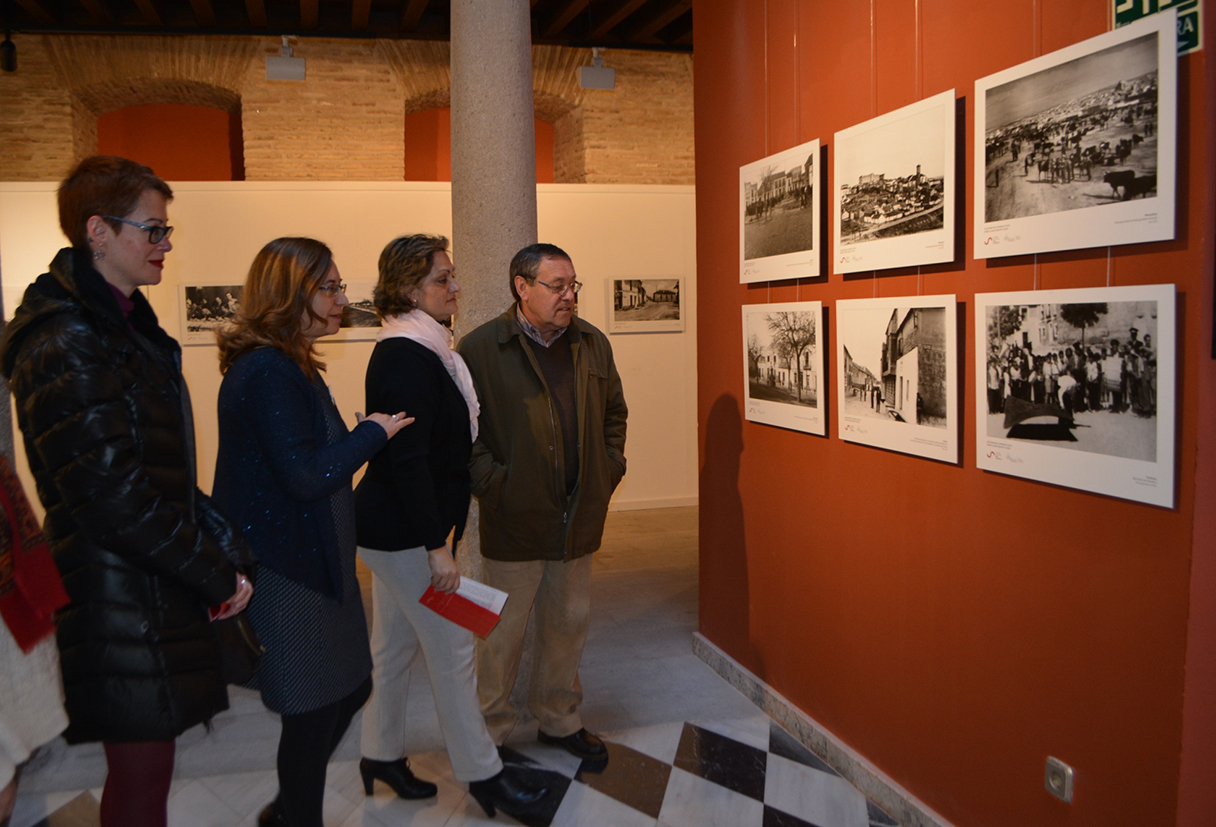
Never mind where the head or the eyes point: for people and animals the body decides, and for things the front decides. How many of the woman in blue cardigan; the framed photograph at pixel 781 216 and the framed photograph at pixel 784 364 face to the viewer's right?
1

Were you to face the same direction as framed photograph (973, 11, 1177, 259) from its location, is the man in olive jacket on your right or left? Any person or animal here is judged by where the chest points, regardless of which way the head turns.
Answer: on your right

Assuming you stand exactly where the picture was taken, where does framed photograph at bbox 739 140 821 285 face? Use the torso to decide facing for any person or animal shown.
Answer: facing the viewer and to the left of the viewer

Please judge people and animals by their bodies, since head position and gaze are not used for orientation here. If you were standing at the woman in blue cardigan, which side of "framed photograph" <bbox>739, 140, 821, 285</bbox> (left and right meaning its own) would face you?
front

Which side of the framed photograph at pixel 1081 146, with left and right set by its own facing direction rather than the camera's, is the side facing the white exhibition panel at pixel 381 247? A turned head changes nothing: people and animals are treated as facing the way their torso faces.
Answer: right

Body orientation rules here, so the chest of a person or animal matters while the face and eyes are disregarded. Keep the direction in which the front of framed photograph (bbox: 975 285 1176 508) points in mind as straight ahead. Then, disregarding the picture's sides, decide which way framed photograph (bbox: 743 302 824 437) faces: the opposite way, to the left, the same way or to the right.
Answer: the same way

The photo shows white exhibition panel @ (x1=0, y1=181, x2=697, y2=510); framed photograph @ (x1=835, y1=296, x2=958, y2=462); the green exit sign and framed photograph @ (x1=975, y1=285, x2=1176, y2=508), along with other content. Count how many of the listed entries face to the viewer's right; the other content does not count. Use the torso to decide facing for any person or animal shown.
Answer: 0

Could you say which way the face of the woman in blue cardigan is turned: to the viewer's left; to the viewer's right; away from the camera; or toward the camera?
to the viewer's right

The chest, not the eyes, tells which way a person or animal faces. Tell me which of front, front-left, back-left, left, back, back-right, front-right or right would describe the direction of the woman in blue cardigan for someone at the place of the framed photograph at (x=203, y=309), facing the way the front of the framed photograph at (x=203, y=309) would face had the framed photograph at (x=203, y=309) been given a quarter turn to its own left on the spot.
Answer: right

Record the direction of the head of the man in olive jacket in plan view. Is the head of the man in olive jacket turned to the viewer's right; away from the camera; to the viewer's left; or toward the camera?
to the viewer's right

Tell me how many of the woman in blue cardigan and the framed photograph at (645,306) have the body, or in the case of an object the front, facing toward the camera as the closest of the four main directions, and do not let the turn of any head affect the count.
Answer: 1

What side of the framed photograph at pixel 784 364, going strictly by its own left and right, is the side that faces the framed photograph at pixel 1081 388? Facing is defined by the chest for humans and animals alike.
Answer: left

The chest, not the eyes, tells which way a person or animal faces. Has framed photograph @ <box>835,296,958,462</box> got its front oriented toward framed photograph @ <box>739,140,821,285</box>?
no

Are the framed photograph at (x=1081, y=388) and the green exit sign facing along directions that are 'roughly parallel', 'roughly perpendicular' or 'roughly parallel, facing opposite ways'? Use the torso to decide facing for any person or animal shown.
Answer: roughly parallel

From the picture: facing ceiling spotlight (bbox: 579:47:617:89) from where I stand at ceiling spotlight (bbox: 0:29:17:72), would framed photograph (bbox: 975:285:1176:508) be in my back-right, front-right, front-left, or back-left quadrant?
front-right
